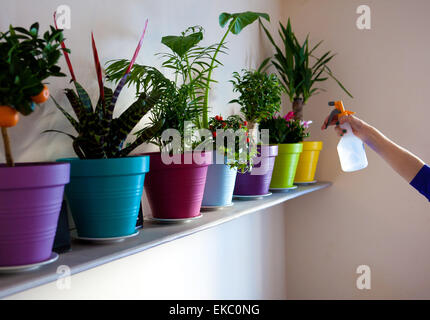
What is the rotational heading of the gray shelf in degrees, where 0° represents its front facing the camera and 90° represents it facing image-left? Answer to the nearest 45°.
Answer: approximately 315°
